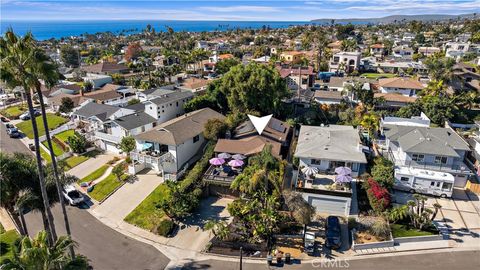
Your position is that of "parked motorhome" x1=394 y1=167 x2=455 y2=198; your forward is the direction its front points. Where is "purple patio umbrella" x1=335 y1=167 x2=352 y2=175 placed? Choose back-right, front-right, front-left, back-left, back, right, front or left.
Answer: back-right

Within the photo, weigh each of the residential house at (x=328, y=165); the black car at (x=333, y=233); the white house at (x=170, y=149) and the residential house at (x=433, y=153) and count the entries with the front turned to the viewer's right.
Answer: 0

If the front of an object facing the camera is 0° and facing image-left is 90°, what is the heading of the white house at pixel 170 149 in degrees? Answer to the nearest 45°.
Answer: approximately 45°

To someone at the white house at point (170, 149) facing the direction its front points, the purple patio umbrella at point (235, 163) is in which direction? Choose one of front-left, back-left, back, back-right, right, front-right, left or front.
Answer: left

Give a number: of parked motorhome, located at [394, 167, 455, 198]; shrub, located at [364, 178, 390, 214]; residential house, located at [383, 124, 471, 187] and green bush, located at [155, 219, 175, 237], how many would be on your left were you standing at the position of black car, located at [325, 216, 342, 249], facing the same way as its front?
1

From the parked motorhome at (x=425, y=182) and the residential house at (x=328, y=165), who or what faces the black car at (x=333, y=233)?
the residential house

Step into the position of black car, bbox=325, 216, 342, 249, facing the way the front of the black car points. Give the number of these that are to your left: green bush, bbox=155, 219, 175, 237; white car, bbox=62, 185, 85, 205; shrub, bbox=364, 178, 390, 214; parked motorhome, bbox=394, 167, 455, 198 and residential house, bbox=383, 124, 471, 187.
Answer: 2

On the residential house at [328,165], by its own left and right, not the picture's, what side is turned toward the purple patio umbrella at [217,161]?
right

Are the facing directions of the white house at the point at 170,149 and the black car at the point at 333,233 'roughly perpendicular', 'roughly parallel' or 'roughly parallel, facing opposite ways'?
roughly parallel, facing opposite ways

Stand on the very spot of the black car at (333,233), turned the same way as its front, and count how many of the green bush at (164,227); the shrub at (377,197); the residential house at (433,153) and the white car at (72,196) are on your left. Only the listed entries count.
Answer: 2

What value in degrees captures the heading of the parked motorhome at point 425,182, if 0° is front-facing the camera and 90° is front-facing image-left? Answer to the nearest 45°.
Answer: approximately 270°

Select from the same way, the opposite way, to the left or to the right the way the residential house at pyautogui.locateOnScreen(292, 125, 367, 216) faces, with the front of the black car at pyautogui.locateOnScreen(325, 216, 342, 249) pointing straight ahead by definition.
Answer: the opposite way

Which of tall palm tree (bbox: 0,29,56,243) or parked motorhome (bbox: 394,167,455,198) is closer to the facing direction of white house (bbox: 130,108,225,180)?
the tall palm tree

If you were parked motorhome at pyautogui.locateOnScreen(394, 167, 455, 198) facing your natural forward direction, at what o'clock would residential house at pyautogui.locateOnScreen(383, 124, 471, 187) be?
The residential house is roughly at 9 o'clock from the parked motorhome.

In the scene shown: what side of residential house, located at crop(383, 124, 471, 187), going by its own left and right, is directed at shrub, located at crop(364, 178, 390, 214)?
front

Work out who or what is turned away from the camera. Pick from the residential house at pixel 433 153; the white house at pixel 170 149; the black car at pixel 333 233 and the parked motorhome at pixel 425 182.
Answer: the black car

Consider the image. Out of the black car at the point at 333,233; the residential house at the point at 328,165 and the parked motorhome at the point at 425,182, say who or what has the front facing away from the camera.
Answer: the black car

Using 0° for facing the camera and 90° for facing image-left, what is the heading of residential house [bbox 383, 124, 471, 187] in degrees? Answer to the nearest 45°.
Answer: approximately 0°

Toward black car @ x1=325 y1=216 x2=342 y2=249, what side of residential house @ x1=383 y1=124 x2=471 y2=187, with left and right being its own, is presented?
front

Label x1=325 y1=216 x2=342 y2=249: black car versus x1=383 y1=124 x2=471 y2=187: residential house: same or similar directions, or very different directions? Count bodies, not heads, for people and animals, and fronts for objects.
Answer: very different directions

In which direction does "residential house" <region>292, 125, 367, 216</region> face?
toward the camera

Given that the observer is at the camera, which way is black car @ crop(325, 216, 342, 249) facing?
facing away from the viewer
